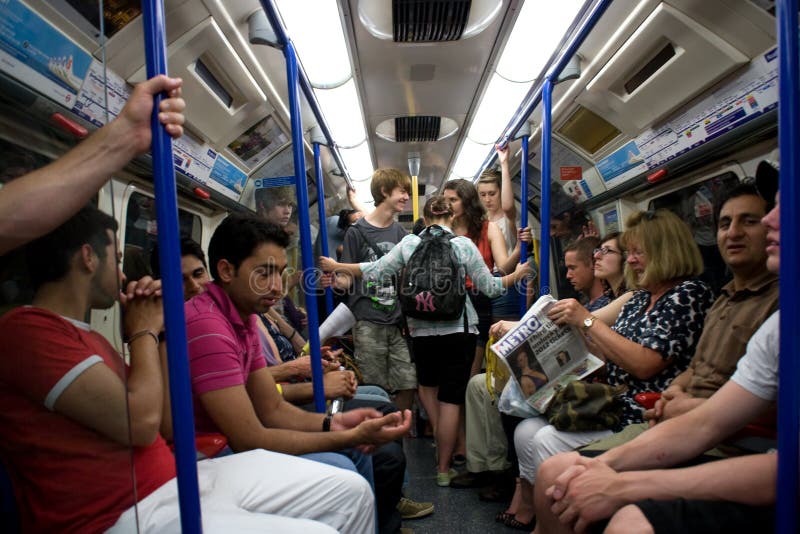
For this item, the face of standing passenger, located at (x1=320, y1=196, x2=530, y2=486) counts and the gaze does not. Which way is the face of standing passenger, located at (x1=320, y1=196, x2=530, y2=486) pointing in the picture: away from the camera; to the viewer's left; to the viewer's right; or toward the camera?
away from the camera

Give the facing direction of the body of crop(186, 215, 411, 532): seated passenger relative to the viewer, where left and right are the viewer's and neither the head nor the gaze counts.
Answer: facing to the right of the viewer

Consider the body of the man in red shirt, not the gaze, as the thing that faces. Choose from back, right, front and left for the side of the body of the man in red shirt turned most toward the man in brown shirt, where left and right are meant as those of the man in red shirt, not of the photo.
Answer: front

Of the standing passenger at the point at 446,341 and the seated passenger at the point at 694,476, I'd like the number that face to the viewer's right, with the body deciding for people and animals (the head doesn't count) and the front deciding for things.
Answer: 0

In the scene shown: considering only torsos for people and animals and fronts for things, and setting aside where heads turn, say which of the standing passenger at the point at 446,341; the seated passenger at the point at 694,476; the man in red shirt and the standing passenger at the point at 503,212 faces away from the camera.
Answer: the standing passenger at the point at 446,341

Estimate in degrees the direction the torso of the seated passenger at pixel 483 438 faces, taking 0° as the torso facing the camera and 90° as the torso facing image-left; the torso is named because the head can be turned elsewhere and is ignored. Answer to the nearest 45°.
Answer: approximately 90°

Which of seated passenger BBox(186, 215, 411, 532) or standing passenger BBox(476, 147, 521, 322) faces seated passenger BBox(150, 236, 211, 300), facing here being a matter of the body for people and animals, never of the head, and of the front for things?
the standing passenger

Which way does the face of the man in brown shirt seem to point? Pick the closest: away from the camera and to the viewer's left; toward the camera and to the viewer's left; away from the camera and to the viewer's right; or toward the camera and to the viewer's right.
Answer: toward the camera and to the viewer's left

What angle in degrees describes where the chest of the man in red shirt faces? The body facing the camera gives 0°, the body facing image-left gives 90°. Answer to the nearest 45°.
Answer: approximately 270°

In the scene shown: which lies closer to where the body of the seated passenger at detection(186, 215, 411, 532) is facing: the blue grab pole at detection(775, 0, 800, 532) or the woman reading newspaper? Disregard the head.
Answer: the woman reading newspaper

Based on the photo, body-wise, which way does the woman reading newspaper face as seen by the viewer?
to the viewer's left

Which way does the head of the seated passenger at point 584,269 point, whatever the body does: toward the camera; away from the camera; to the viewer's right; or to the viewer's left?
to the viewer's left

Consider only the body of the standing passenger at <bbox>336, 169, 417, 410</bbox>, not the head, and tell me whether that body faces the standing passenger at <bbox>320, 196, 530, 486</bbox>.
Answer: yes

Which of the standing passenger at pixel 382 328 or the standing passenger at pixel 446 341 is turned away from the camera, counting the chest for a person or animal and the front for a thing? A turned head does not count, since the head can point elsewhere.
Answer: the standing passenger at pixel 446 341
